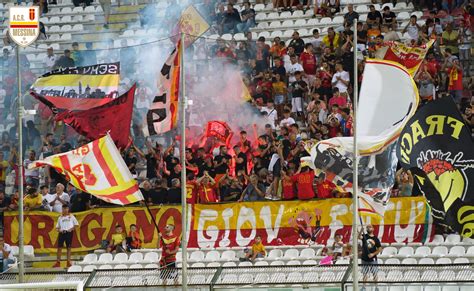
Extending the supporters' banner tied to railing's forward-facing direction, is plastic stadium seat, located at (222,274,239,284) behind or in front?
in front

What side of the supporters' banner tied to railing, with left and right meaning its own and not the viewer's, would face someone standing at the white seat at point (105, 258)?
right

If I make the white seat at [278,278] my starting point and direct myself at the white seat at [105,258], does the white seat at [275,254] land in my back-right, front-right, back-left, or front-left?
front-right

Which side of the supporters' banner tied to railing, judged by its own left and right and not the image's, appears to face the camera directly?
front

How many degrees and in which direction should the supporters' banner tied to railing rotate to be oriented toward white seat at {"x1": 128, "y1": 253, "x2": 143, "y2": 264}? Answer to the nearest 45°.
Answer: approximately 90° to its right
